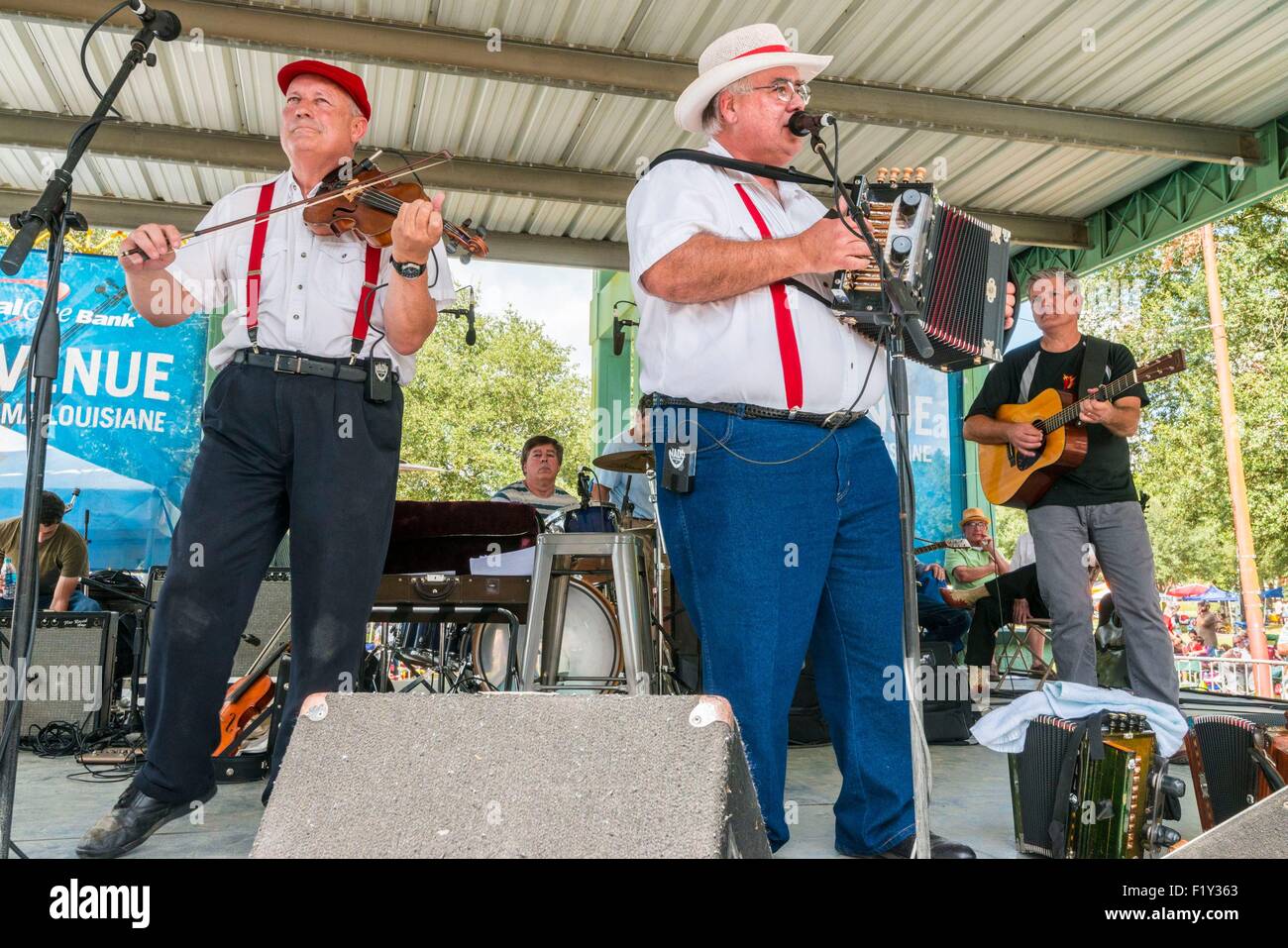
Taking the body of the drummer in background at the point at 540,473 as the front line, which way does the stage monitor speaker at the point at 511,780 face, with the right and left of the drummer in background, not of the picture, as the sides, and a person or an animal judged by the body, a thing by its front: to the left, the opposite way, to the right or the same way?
the opposite way

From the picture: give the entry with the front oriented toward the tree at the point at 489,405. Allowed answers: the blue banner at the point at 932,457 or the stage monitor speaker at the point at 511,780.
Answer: the stage monitor speaker

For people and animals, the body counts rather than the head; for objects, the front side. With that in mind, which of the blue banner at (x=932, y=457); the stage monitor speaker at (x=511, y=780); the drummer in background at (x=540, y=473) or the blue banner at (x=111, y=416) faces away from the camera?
the stage monitor speaker

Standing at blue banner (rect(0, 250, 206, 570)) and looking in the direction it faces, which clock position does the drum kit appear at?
The drum kit is roughly at 11 o'clock from the blue banner.

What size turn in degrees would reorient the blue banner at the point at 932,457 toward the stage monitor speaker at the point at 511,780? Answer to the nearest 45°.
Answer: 0° — it already faces it

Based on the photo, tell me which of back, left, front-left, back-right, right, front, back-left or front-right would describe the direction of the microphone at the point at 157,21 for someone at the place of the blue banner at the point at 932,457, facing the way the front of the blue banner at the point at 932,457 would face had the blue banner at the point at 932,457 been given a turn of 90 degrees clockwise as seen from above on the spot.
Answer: left

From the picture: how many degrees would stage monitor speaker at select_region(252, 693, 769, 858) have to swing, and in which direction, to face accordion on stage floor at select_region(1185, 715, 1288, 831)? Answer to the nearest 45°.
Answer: approximately 45° to its right

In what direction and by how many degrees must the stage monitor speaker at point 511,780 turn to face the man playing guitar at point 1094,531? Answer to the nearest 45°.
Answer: approximately 45° to its right

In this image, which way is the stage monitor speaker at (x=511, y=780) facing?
away from the camera

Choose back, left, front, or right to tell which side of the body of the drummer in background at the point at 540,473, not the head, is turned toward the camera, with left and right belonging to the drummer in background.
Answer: front

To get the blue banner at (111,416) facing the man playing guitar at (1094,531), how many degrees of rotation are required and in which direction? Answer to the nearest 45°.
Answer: approximately 45° to its left

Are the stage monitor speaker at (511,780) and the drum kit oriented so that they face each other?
yes
